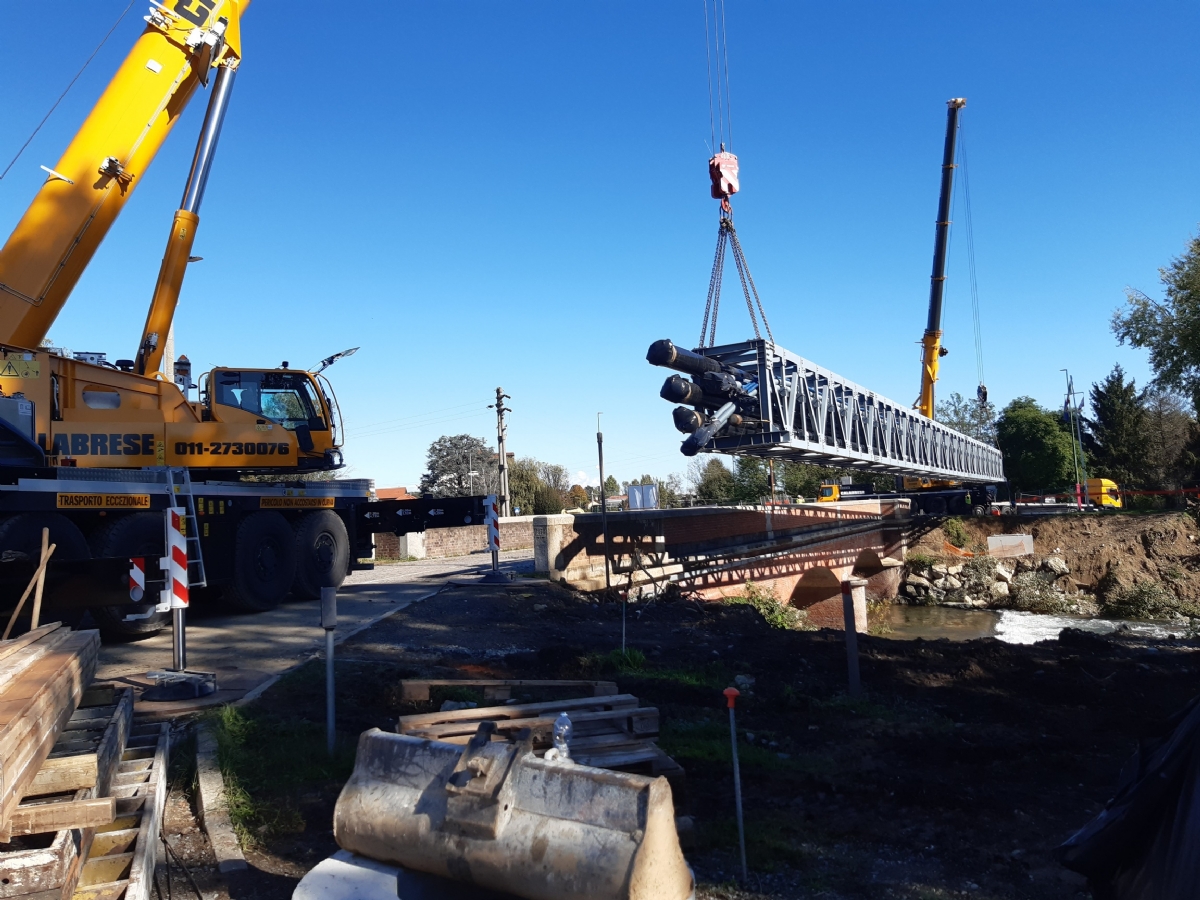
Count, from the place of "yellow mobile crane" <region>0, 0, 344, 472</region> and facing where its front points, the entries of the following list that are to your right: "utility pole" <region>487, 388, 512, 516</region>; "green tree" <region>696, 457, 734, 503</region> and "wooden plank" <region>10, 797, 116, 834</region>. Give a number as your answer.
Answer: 1

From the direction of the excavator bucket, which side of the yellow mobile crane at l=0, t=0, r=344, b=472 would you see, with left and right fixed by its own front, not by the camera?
right

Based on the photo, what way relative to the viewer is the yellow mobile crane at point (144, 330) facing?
to the viewer's right

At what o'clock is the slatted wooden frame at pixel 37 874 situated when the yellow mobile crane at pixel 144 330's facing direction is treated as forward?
The slatted wooden frame is roughly at 3 o'clock from the yellow mobile crane.

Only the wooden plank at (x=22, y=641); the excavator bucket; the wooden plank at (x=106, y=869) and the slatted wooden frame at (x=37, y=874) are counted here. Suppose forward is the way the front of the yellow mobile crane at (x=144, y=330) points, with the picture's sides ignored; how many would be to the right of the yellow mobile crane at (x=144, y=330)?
4

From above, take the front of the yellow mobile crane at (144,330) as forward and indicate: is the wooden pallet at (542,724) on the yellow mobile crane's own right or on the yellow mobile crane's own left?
on the yellow mobile crane's own right

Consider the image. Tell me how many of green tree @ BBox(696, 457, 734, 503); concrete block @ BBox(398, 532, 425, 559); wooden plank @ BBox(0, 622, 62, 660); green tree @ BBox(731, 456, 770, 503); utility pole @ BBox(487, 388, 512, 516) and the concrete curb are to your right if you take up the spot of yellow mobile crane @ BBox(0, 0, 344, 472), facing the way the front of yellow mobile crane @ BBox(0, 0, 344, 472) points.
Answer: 2

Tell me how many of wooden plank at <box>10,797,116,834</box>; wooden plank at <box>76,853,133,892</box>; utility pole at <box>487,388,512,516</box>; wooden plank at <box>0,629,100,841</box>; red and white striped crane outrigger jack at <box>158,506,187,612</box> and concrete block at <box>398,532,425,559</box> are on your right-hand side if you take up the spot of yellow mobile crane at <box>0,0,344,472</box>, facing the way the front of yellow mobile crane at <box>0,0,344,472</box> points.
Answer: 4

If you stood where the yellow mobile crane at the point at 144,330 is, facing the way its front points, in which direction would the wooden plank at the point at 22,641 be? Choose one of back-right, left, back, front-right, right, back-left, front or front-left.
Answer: right

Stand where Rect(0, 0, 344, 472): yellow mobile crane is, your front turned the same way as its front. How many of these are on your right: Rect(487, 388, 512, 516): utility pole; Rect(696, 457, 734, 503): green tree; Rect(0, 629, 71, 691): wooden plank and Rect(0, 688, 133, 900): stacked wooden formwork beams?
2

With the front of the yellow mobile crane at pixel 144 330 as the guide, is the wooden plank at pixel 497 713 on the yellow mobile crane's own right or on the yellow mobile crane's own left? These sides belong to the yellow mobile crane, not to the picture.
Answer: on the yellow mobile crane's own right

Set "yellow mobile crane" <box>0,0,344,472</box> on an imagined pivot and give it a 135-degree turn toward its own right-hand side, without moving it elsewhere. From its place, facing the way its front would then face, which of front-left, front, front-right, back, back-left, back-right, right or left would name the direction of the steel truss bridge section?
back-left

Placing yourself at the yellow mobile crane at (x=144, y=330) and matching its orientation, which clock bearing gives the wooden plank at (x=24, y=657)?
The wooden plank is roughly at 3 o'clock from the yellow mobile crane.

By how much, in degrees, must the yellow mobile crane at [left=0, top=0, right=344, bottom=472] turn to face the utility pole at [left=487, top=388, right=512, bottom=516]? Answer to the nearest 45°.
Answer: approximately 45° to its left

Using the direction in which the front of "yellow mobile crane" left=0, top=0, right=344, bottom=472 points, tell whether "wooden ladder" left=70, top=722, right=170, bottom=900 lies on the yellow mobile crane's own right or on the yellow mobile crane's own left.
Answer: on the yellow mobile crane's own right

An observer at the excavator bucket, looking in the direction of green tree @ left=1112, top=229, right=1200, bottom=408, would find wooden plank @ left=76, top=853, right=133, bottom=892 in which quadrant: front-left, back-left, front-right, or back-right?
back-left

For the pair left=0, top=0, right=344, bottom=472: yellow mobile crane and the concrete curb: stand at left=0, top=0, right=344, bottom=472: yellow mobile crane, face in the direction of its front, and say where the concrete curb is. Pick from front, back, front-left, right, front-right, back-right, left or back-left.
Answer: right

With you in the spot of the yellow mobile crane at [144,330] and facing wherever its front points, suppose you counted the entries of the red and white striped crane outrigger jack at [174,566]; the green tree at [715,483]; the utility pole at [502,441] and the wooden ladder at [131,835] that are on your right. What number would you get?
2
